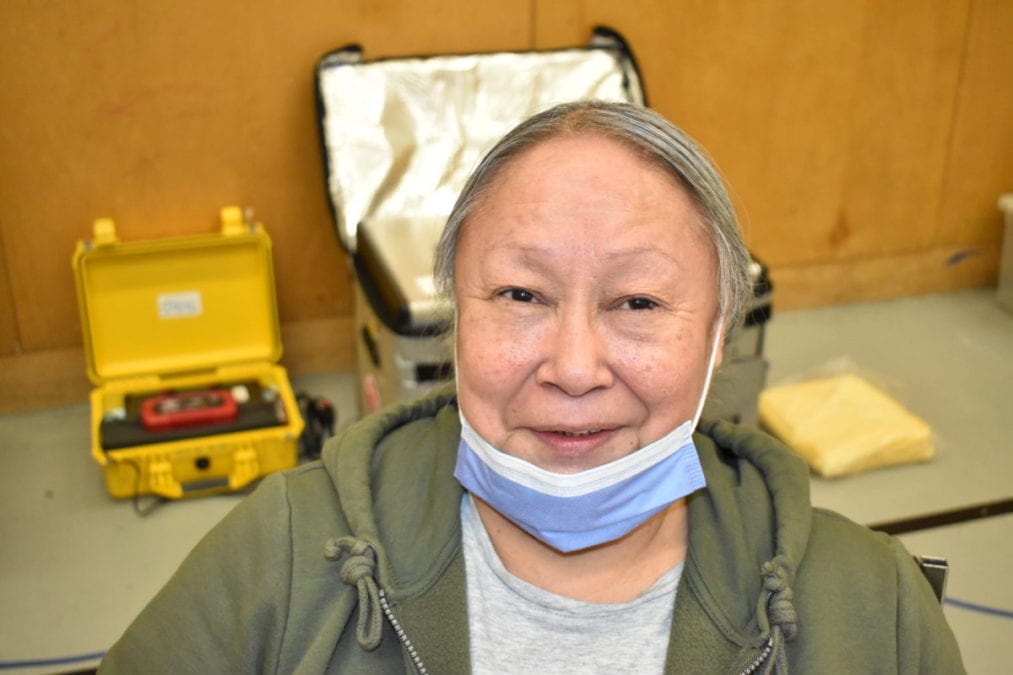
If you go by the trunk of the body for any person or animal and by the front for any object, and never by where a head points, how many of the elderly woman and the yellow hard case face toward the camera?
2

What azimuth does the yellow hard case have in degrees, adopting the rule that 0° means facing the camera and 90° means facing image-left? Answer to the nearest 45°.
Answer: approximately 0°

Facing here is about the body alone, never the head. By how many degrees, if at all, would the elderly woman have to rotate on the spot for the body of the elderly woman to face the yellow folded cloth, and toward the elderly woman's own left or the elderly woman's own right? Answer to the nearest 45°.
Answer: approximately 135° to the elderly woman's own left

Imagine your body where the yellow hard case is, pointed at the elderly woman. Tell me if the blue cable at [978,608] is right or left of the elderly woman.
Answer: left

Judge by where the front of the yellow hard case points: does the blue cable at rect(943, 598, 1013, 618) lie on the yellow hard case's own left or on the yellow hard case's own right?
on the yellow hard case's own left

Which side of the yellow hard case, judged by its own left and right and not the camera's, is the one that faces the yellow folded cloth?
left

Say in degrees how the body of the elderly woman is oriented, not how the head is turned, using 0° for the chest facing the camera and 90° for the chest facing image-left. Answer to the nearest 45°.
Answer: approximately 0°

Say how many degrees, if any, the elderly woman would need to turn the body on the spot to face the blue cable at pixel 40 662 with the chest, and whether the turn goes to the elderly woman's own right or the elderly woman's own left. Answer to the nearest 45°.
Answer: approximately 135° to the elderly woman's own right

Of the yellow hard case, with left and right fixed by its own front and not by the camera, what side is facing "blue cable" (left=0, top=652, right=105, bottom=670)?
front
